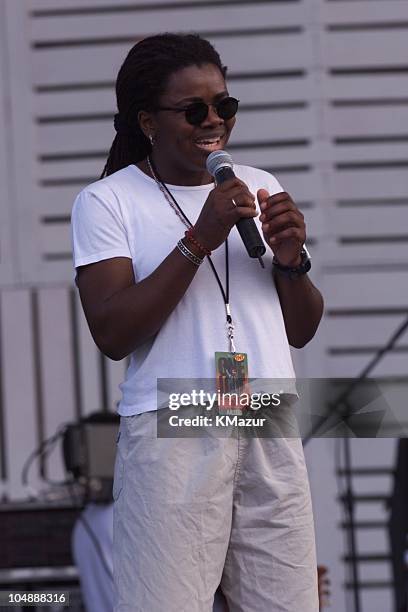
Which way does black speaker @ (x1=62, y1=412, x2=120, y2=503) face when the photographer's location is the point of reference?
facing the viewer and to the right of the viewer

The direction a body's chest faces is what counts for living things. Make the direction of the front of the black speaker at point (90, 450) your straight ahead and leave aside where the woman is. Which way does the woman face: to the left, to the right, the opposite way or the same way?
the same way

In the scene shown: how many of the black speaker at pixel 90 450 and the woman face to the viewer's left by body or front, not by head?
0

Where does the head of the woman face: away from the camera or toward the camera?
toward the camera
